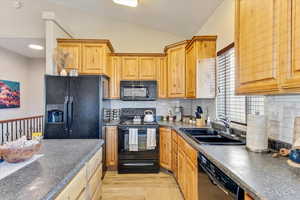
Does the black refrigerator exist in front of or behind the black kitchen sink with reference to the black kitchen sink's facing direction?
in front

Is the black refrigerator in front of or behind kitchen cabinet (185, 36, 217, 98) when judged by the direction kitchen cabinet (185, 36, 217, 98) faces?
in front

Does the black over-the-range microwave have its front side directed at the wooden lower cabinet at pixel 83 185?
yes

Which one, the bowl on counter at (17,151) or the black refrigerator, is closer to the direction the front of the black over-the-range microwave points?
the bowl on counter

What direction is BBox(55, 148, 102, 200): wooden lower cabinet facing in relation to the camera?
to the viewer's right

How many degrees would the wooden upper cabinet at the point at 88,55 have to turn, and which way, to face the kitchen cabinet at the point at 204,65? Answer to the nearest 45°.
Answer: approximately 45° to its left

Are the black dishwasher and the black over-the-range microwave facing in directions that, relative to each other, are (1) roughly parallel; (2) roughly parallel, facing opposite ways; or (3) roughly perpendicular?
roughly perpendicular

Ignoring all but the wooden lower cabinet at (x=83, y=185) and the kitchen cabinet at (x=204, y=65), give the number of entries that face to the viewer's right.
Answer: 1

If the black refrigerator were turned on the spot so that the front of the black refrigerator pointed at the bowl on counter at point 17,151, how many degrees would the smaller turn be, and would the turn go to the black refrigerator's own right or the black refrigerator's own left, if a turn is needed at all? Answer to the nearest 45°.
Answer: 0° — it already faces it
